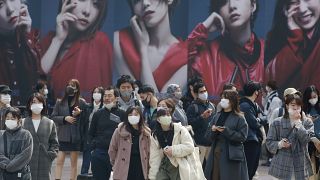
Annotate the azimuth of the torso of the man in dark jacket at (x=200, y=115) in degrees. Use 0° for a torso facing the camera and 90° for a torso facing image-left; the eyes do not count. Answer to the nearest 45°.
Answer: approximately 315°

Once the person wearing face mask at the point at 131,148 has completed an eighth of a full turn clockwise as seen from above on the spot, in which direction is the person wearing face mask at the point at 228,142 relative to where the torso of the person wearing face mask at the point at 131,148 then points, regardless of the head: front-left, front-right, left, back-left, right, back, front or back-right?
back-left

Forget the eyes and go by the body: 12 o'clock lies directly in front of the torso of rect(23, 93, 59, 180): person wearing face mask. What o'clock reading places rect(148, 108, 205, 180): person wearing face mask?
rect(148, 108, 205, 180): person wearing face mask is roughly at 10 o'clock from rect(23, 93, 59, 180): person wearing face mask.
